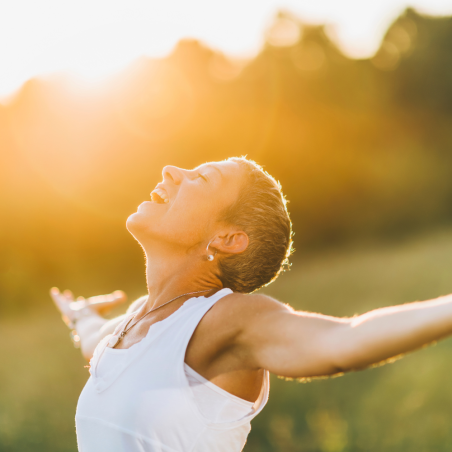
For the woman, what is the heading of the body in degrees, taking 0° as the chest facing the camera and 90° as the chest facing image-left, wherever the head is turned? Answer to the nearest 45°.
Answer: approximately 45°

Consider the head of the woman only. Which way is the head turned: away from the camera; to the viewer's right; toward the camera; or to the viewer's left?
to the viewer's left
